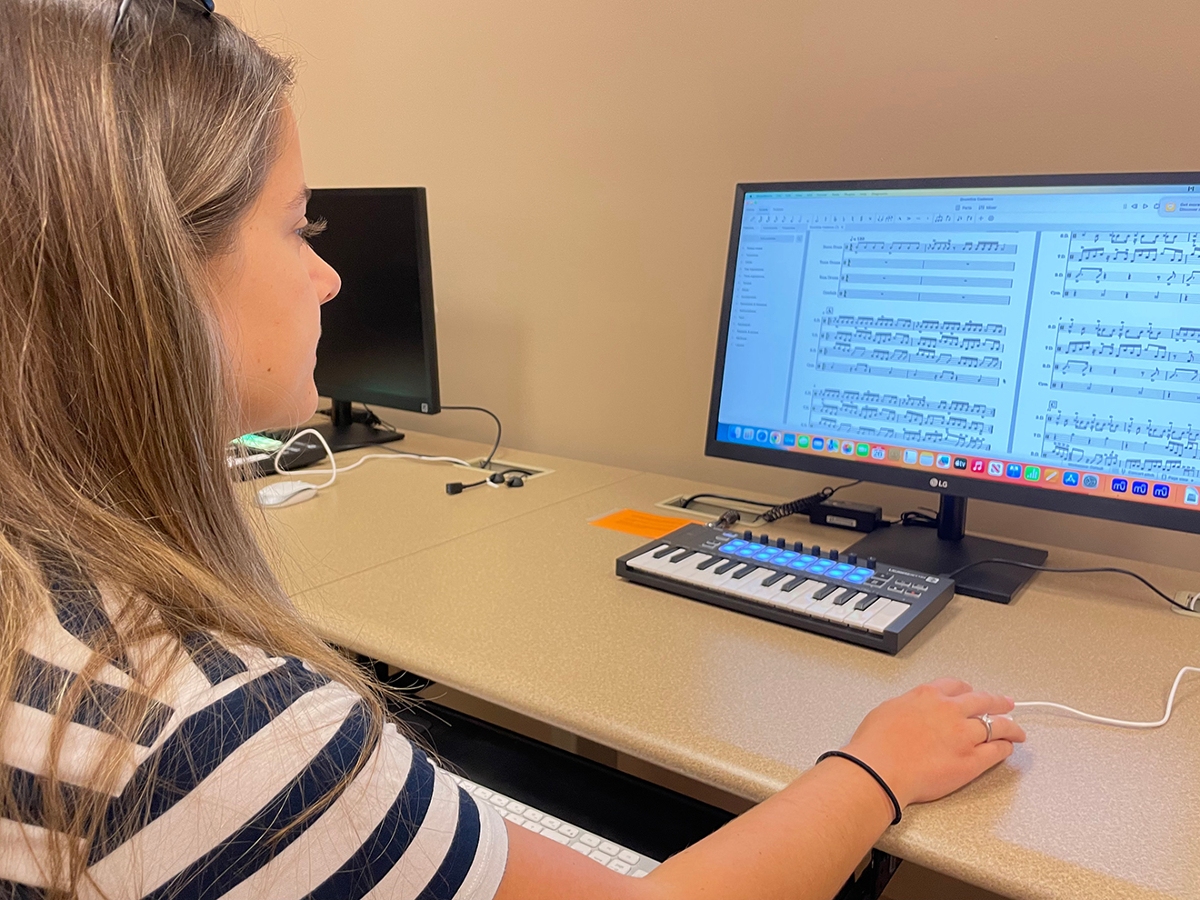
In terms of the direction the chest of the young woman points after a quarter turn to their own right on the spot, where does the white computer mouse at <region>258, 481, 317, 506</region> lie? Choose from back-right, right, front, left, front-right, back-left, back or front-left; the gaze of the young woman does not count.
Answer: back-left

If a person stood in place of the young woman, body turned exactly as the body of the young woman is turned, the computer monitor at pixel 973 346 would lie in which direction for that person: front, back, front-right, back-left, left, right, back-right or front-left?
front

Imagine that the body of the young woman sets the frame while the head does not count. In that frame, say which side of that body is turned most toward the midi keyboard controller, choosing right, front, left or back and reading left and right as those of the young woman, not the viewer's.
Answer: front

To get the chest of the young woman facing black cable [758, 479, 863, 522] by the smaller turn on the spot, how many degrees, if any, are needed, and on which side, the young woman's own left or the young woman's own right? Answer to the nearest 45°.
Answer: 0° — they already face it

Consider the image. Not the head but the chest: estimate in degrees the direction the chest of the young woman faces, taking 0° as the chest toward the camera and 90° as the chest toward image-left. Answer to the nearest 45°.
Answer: approximately 225°

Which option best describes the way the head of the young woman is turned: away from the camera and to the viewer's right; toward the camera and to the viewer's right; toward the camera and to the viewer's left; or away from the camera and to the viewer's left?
away from the camera and to the viewer's right

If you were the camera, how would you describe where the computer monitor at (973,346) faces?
facing the viewer and to the left of the viewer

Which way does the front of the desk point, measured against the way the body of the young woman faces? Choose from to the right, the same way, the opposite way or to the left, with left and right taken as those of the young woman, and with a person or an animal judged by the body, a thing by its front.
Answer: the opposite way

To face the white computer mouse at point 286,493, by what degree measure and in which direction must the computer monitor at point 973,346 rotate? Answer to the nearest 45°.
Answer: approximately 45° to its right

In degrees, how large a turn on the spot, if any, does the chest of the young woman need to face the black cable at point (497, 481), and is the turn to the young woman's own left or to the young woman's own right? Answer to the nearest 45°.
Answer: approximately 45° to the young woman's own left
